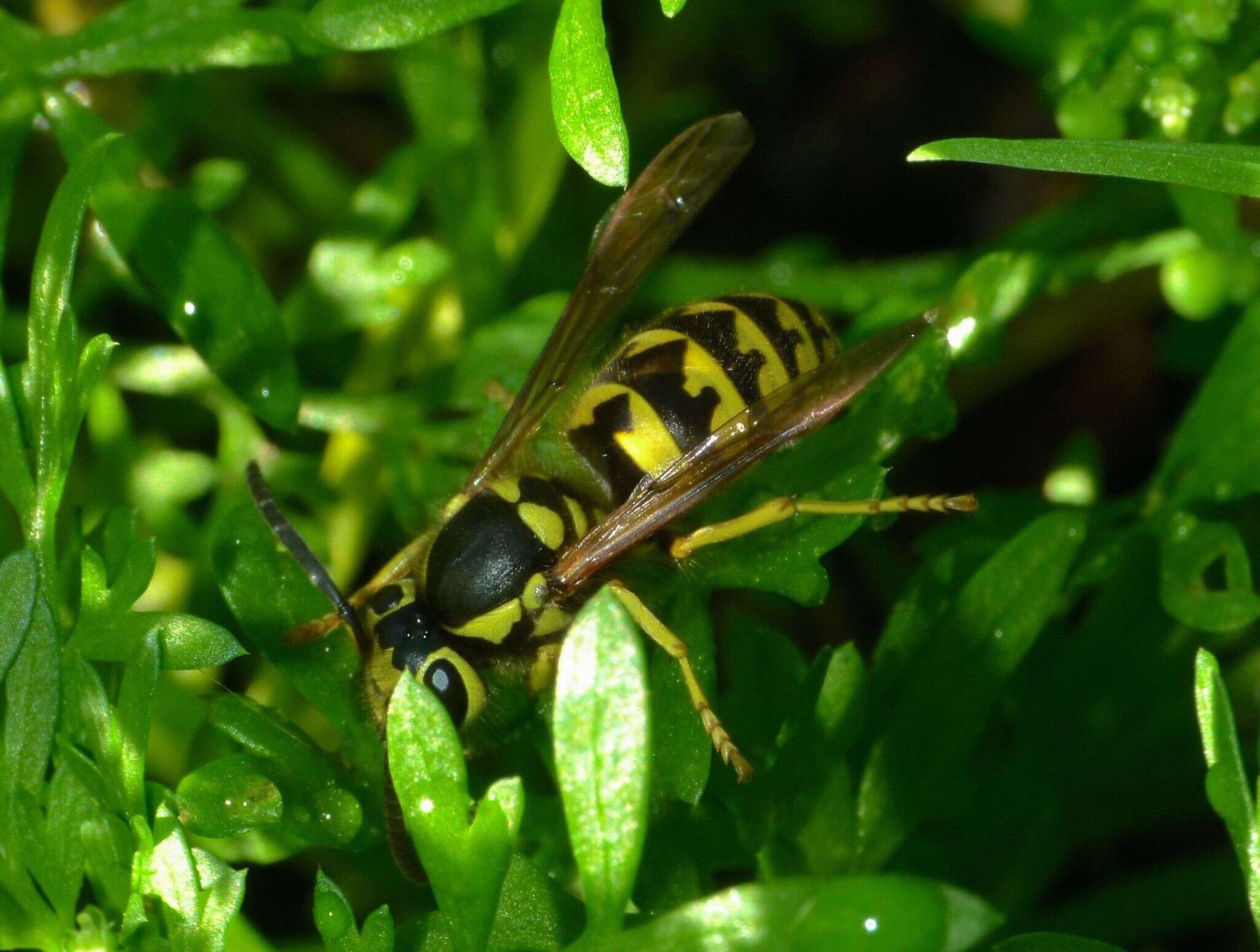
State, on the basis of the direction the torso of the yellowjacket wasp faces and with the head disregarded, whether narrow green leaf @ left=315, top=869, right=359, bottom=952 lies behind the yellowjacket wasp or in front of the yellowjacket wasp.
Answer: in front

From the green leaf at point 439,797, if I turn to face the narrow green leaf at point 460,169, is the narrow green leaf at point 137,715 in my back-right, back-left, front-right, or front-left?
front-left

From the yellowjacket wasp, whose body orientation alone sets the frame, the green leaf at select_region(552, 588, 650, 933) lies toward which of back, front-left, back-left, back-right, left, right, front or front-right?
front-left

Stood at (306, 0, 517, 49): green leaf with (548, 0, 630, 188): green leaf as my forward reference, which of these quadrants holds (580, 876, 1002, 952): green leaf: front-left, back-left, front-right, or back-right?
front-right

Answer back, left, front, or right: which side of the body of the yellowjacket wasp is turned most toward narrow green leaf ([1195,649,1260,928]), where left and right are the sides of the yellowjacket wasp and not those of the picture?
left

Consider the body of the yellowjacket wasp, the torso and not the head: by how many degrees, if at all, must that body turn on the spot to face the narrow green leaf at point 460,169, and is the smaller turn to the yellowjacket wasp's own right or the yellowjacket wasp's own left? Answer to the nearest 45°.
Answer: approximately 135° to the yellowjacket wasp's own right

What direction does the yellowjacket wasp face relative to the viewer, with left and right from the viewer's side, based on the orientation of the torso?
facing the viewer and to the left of the viewer

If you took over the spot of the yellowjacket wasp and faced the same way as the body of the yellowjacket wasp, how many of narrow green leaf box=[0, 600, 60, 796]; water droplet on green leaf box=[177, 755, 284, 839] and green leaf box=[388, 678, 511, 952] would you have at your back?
0

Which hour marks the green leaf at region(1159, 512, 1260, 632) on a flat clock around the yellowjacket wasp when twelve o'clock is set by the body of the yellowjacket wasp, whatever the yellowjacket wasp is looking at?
The green leaf is roughly at 8 o'clock from the yellowjacket wasp.
